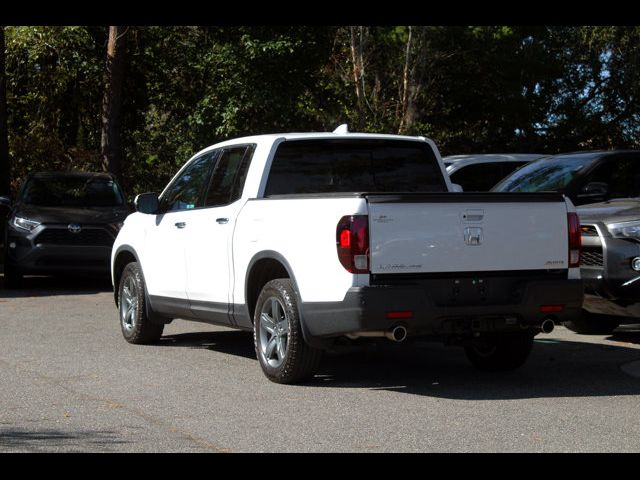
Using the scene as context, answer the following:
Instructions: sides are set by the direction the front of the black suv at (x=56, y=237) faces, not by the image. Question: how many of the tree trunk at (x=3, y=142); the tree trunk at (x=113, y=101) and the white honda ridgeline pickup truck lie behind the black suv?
2

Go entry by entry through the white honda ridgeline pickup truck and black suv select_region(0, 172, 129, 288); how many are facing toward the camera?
1

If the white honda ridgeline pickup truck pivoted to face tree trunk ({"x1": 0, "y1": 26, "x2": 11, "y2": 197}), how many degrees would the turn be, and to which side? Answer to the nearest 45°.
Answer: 0° — it already faces it

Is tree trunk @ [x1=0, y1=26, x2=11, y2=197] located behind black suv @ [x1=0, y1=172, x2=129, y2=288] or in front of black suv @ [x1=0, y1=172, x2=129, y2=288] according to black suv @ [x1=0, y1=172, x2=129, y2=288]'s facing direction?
behind

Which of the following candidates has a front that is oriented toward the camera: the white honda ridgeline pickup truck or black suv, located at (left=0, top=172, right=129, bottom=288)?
the black suv

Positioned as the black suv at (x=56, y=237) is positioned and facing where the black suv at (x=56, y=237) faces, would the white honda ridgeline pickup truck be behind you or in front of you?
in front

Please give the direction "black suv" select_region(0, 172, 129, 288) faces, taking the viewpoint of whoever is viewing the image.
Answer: facing the viewer

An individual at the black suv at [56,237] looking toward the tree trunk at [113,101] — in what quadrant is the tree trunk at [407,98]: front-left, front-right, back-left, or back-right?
front-right

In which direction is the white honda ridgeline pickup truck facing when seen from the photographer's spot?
facing away from the viewer and to the left of the viewer
